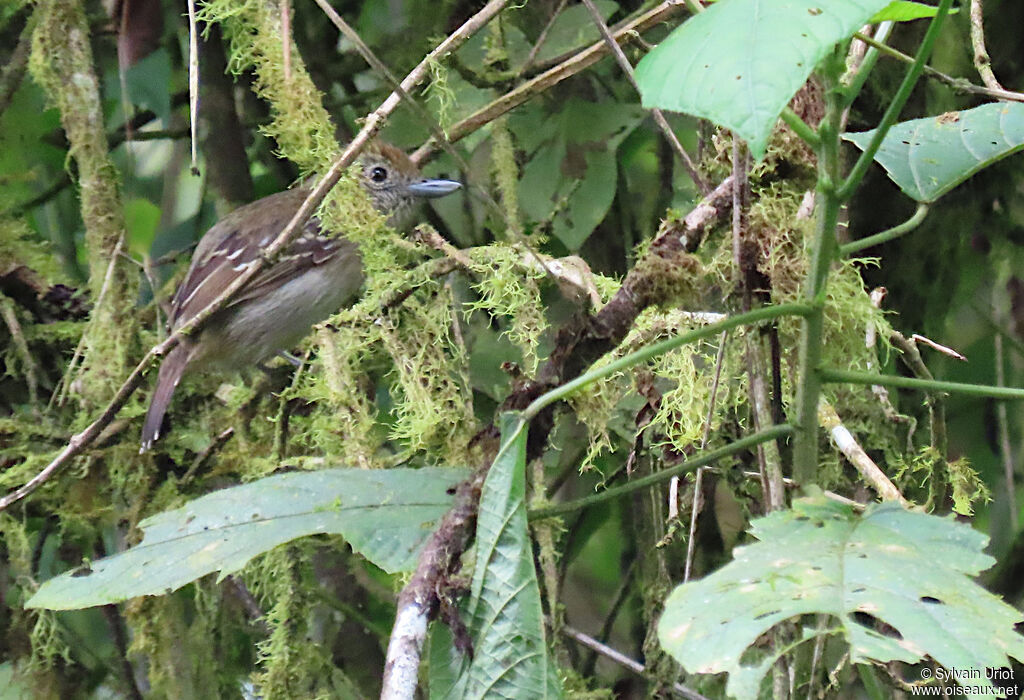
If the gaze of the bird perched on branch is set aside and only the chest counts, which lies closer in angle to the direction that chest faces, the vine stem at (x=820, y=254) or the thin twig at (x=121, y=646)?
the vine stem

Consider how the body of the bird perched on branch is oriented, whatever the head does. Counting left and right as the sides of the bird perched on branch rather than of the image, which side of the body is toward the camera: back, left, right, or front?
right

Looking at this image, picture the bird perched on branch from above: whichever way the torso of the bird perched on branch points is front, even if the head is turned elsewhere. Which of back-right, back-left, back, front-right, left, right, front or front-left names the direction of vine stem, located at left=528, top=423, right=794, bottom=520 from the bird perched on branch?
front

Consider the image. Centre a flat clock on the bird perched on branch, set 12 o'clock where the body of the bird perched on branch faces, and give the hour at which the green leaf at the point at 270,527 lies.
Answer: The green leaf is roughly at 3 o'clock from the bird perched on branch.

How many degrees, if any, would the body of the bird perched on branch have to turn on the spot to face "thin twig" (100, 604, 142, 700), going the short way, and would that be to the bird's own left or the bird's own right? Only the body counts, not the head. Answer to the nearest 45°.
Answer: approximately 135° to the bird's own right

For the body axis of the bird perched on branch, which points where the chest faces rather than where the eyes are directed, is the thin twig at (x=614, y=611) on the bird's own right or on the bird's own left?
on the bird's own right

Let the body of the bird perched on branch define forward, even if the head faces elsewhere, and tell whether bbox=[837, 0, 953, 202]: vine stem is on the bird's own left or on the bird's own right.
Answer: on the bird's own right
